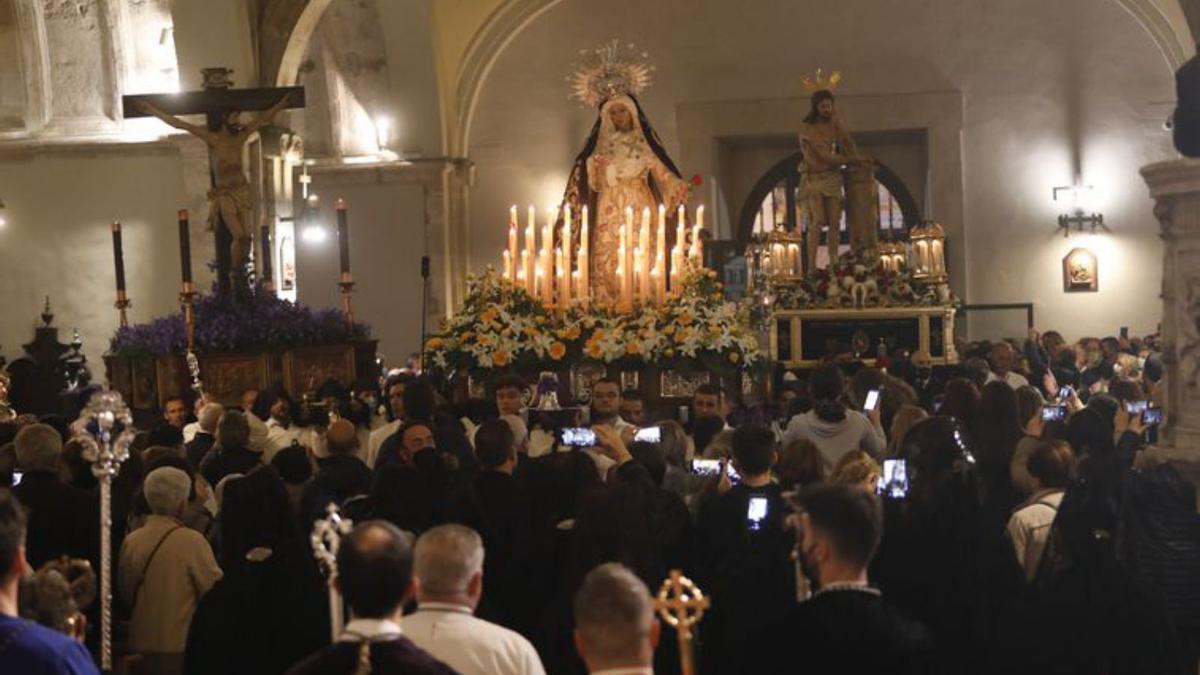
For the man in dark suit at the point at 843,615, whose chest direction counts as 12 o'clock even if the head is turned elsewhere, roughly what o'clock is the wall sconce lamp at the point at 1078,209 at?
The wall sconce lamp is roughly at 2 o'clock from the man in dark suit.

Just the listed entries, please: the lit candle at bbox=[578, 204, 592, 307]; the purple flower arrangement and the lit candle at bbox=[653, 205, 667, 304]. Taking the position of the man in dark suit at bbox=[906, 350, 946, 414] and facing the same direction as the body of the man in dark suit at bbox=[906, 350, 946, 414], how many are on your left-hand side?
0

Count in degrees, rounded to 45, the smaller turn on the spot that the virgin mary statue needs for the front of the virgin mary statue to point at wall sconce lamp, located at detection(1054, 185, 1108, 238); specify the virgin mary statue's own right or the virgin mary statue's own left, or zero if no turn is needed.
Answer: approximately 135° to the virgin mary statue's own left

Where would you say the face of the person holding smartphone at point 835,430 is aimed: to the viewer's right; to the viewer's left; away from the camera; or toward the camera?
away from the camera

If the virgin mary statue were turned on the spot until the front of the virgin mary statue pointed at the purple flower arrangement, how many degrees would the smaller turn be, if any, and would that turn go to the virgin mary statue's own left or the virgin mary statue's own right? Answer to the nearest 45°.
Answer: approximately 90° to the virgin mary statue's own right

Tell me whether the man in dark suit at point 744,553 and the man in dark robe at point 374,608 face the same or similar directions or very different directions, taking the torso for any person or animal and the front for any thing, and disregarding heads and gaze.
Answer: same or similar directions

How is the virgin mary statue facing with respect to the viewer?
toward the camera

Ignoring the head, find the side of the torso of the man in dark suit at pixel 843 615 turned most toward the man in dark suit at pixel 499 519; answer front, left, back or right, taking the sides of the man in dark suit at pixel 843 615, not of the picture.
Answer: front

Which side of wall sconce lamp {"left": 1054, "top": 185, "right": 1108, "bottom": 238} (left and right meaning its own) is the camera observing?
front

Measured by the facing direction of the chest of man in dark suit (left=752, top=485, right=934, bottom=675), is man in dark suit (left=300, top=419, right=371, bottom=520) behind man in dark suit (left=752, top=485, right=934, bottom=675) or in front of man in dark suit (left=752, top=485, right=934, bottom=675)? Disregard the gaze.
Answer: in front

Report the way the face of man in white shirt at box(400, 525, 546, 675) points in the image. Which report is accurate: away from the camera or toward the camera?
away from the camera

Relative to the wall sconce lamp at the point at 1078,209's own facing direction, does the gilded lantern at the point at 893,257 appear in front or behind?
in front

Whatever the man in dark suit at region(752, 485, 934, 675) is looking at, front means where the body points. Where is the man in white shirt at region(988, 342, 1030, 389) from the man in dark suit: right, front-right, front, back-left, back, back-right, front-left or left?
front-right

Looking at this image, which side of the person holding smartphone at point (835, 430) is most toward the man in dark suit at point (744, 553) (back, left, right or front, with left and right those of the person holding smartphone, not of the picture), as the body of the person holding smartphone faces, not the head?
back

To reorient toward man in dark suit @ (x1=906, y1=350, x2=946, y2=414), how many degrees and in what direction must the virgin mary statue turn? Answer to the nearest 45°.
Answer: approximately 90° to its left

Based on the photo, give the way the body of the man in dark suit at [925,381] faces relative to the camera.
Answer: toward the camera

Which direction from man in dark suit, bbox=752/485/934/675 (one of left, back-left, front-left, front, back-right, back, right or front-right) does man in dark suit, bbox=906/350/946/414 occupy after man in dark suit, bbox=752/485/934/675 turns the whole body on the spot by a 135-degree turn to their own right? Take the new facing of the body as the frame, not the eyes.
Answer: left

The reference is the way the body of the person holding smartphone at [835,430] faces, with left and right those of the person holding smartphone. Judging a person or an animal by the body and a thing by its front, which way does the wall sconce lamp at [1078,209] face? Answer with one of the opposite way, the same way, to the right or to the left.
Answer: the opposite way

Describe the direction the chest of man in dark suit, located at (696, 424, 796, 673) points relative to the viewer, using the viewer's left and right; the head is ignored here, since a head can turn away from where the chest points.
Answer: facing away from the viewer
